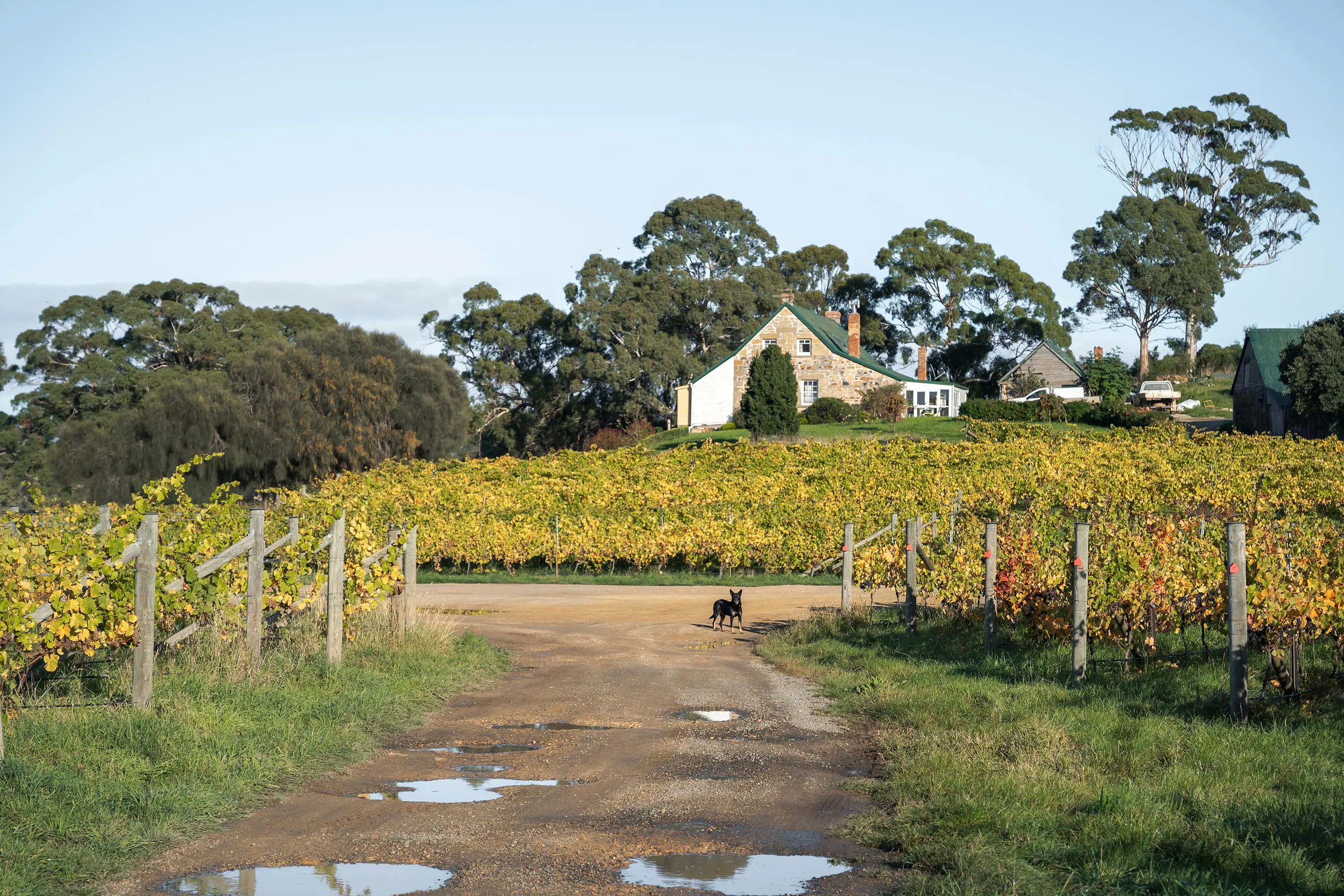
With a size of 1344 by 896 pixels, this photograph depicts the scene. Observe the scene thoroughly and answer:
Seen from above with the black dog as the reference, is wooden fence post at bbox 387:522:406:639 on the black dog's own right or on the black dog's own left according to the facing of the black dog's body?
on the black dog's own right

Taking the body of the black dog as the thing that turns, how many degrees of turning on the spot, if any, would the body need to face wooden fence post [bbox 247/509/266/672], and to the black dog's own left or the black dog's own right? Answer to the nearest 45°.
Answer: approximately 90° to the black dog's own right

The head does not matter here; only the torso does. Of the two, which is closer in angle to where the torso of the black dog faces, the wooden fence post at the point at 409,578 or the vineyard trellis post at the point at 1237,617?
the vineyard trellis post

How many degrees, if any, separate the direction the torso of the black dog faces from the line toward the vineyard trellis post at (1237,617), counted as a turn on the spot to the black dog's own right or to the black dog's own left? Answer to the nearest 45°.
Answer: approximately 45° to the black dog's own right

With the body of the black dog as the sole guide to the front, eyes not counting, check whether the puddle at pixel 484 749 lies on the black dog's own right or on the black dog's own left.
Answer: on the black dog's own right

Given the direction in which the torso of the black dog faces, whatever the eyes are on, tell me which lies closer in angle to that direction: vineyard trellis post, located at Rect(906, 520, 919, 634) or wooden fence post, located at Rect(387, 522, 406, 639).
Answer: the vineyard trellis post

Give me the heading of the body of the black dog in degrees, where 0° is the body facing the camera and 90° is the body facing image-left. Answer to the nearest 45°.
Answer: approximately 315°

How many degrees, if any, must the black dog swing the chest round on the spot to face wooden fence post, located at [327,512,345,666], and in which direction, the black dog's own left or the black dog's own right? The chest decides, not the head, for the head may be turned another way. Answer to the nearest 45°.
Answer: approximately 90° to the black dog's own right
